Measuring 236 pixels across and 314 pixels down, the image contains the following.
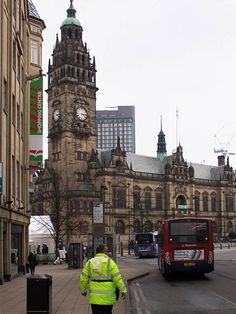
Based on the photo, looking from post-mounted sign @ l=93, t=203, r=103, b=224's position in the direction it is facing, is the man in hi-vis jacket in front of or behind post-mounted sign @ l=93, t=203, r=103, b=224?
in front

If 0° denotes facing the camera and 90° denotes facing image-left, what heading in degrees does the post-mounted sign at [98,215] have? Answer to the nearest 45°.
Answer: approximately 0°

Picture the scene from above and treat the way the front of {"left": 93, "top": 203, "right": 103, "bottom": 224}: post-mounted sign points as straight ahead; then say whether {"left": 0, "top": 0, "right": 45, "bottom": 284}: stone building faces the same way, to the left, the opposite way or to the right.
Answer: to the left

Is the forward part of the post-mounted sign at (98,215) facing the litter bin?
yes

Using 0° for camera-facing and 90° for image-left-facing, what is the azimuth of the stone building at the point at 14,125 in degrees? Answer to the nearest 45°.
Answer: approximately 270°

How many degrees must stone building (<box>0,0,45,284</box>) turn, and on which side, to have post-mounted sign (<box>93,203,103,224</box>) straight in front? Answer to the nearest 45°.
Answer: approximately 45° to its left

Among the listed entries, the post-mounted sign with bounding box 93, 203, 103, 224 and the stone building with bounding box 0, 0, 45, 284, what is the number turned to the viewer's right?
1

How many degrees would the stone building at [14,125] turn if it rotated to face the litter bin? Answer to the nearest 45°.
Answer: approximately 90° to its right

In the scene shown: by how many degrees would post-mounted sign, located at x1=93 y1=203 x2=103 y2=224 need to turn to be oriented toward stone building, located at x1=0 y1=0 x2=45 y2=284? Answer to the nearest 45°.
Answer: approximately 45° to its right

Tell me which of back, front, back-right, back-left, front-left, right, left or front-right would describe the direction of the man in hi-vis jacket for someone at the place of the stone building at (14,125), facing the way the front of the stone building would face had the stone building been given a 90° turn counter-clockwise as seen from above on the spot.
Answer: back
